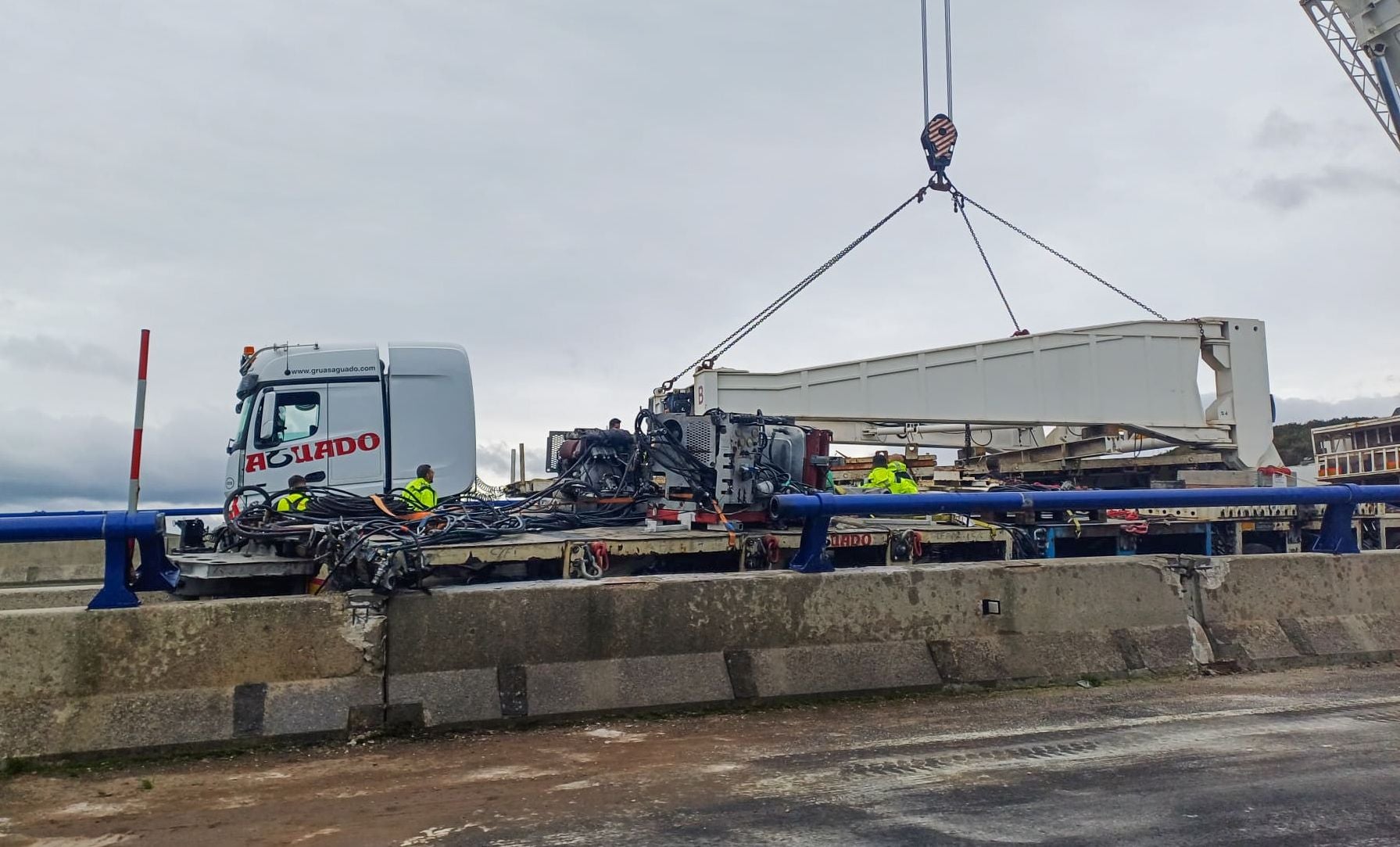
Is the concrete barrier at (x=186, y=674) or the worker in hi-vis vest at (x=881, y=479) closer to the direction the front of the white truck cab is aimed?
the concrete barrier

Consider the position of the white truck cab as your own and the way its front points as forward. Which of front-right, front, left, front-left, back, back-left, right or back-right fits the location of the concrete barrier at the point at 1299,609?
back-left

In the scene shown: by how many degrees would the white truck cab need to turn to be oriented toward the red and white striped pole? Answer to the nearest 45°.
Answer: approximately 90° to its left

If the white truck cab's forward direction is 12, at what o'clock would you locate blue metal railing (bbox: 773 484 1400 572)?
The blue metal railing is roughly at 8 o'clock from the white truck cab.

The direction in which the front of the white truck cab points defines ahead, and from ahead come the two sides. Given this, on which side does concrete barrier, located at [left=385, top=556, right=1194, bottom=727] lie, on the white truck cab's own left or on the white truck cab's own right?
on the white truck cab's own left

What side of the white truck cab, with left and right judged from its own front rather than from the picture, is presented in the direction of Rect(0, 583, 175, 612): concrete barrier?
left

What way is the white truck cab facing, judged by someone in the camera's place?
facing to the left of the viewer

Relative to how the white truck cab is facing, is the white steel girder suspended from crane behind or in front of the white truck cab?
behind

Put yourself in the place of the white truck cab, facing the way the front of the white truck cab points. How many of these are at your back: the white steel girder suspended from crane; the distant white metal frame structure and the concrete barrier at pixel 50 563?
2

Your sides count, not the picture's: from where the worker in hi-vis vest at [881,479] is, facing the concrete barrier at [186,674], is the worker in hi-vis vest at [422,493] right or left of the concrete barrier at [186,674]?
right
